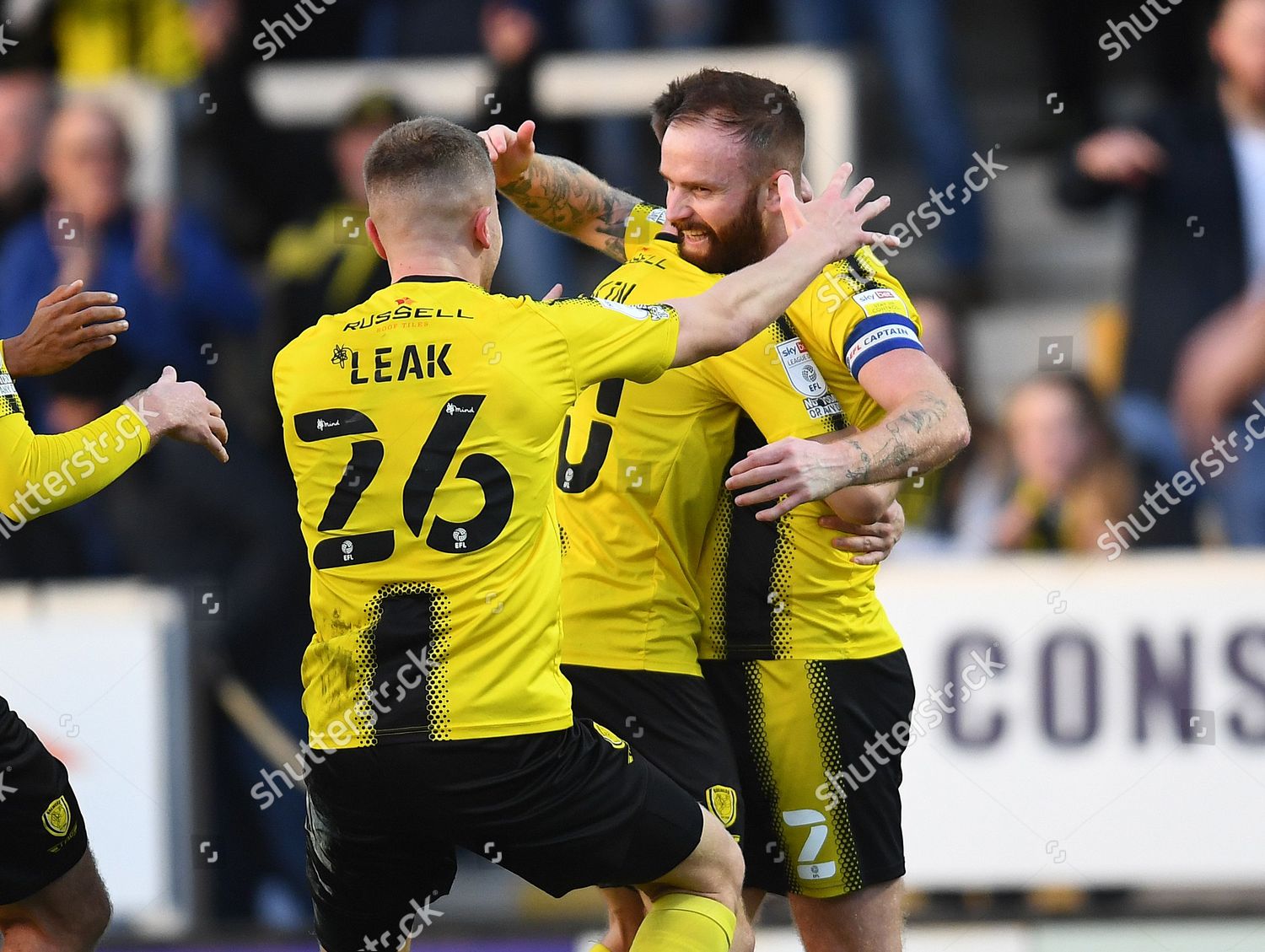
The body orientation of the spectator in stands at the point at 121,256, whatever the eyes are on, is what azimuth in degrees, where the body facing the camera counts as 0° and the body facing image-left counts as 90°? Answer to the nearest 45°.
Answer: approximately 0°

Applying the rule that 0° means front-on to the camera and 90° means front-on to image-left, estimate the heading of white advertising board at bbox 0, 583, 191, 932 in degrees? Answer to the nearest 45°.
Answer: approximately 0°

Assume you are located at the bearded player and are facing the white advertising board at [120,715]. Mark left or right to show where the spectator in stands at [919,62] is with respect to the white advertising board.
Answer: right

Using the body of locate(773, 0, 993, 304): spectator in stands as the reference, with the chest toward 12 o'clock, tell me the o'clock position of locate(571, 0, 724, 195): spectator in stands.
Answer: locate(571, 0, 724, 195): spectator in stands is roughly at 3 o'clock from locate(773, 0, 993, 304): spectator in stands.

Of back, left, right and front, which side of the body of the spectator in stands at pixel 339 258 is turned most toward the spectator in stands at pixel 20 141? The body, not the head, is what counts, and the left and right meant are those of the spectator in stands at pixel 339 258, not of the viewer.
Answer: right

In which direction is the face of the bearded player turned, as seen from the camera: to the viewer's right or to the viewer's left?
to the viewer's left
